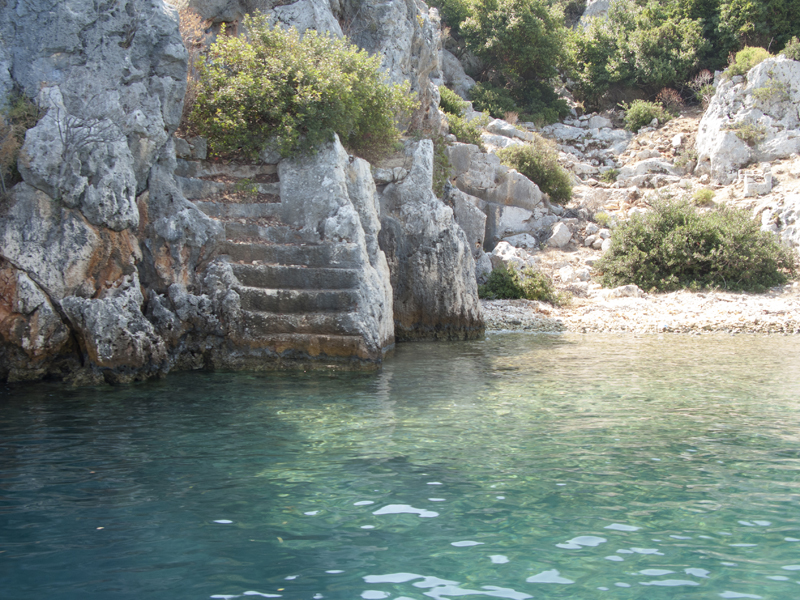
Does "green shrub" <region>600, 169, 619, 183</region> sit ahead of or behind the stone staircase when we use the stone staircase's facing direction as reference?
behind

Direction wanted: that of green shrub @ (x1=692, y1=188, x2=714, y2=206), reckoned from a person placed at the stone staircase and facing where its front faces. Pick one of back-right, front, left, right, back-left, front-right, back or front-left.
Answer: back-left

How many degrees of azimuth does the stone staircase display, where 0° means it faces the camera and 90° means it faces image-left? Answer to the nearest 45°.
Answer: approximately 0°

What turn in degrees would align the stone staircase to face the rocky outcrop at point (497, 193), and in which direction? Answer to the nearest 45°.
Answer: approximately 135° to its left
